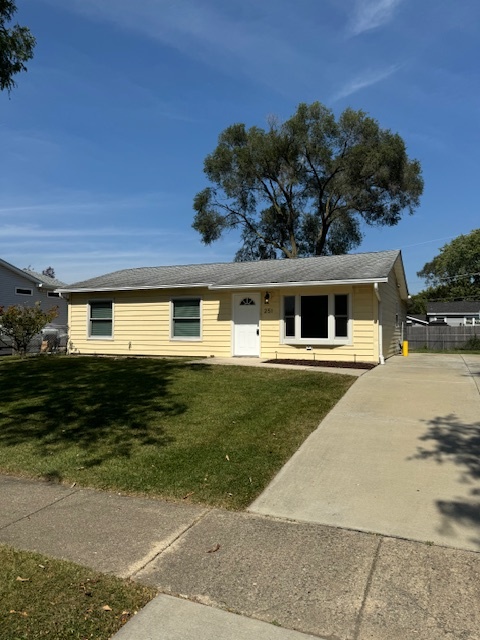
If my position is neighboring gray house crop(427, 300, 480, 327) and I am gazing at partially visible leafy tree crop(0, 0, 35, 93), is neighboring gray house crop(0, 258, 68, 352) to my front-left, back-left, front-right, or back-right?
front-right

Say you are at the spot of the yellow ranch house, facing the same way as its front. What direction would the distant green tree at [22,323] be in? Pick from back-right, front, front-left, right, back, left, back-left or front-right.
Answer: right

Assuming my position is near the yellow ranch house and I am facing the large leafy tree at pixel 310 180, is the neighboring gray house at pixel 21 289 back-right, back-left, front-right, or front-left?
front-left

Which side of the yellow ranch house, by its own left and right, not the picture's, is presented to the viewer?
front

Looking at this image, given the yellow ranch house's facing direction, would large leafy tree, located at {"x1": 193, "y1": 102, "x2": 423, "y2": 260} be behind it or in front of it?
behind

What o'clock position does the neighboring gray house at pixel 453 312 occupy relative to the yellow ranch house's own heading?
The neighboring gray house is roughly at 7 o'clock from the yellow ranch house.

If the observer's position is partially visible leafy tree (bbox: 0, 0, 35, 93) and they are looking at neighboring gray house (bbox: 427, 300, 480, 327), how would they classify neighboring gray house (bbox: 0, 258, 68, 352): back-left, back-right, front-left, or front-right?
front-left

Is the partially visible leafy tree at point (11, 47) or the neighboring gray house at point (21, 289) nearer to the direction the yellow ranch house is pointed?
the partially visible leafy tree

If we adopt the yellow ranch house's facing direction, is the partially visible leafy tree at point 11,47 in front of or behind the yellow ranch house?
in front

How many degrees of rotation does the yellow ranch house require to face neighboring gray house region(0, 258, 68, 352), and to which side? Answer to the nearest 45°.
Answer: approximately 135° to its right
